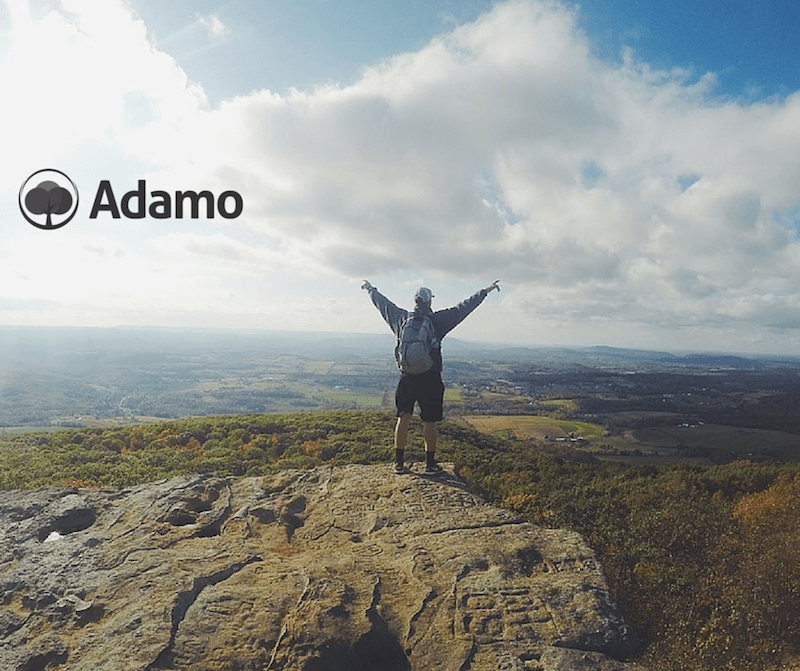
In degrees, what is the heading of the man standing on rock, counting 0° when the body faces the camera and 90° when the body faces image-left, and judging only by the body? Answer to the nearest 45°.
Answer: approximately 180°
